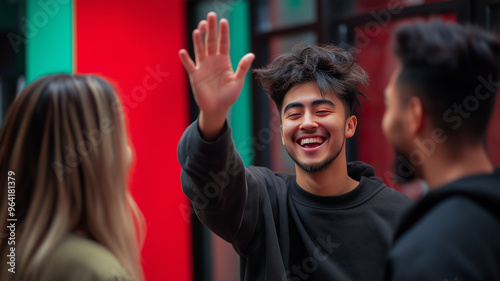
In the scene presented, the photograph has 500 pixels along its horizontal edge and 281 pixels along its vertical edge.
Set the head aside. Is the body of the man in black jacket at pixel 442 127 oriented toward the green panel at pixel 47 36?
yes

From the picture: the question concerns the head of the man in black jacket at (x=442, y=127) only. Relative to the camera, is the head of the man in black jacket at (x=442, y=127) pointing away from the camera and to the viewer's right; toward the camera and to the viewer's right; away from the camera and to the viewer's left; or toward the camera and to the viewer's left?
away from the camera and to the viewer's left

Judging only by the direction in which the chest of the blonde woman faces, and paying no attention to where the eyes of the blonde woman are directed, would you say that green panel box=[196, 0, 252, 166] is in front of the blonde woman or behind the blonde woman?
in front

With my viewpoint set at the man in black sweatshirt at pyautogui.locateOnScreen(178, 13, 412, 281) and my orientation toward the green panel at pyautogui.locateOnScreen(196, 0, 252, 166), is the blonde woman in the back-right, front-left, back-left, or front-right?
back-left

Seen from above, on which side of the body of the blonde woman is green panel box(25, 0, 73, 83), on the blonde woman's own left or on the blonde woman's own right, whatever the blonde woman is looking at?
on the blonde woman's own left

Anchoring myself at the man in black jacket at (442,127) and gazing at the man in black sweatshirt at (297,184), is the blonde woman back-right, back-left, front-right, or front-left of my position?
front-left

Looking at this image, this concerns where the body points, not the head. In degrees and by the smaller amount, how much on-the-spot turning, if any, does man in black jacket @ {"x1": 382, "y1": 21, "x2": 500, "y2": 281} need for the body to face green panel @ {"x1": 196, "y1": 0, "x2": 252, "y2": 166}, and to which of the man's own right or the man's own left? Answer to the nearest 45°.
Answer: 0° — they already face it

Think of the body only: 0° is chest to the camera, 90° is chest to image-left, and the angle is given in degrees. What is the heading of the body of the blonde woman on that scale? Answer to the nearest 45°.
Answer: approximately 225°

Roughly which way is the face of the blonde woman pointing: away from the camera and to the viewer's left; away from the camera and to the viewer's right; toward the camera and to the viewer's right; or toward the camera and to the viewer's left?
away from the camera and to the viewer's right

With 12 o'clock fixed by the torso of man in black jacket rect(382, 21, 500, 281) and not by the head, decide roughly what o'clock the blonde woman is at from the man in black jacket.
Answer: The blonde woman is roughly at 10 o'clock from the man in black jacket.

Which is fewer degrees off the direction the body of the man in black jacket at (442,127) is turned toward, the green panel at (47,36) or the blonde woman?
the green panel

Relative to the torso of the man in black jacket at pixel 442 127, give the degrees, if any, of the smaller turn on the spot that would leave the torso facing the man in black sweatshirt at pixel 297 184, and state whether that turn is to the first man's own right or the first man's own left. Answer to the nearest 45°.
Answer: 0° — they already face them

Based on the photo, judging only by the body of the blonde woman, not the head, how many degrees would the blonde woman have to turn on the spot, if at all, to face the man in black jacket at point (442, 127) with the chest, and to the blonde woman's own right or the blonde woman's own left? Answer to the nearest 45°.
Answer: approximately 45° to the blonde woman's own right

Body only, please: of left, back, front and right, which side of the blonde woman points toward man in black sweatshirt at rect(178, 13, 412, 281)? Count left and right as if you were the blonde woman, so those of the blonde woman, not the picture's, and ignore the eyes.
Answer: front

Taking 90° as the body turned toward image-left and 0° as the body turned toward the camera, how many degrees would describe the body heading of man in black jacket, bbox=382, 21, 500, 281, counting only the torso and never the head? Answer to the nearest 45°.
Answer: approximately 135°

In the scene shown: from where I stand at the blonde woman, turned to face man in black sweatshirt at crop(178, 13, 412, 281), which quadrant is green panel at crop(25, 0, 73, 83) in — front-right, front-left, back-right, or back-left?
front-left

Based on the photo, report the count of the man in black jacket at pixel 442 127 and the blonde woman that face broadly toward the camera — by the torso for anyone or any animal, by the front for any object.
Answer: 0

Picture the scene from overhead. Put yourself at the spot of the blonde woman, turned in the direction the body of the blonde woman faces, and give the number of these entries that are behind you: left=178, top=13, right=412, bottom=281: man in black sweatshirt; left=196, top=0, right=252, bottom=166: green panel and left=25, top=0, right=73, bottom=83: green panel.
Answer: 0

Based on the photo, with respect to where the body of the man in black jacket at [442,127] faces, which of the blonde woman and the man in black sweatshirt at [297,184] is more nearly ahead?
the man in black sweatshirt
